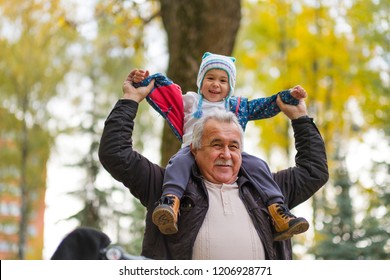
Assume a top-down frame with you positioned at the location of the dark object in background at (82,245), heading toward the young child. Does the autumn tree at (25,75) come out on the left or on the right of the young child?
left

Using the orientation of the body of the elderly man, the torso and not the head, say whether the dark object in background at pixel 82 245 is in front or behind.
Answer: in front

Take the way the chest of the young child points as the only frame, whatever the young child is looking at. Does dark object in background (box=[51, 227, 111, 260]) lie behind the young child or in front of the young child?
in front

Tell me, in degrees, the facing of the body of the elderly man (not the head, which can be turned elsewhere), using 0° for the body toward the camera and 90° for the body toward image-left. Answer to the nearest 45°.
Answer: approximately 0°

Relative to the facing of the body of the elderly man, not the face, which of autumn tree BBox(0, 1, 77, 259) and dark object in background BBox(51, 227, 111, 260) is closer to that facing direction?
the dark object in background

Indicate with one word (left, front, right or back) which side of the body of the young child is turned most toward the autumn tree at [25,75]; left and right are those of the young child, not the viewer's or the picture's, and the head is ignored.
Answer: back

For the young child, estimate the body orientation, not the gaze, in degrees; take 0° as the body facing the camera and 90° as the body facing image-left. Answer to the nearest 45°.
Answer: approximately 0°

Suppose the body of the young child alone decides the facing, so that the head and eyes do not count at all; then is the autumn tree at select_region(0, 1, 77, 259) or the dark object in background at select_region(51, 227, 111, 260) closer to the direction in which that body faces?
the dark object in background

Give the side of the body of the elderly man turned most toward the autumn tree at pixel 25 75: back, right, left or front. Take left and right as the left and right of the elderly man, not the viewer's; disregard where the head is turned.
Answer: back
